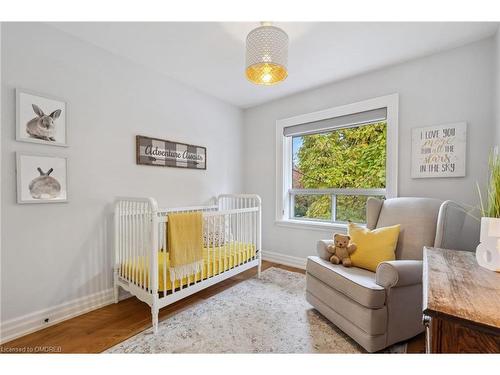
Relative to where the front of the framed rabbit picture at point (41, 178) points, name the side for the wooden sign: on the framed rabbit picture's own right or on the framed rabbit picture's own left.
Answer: on the framed rabbit picture's own left

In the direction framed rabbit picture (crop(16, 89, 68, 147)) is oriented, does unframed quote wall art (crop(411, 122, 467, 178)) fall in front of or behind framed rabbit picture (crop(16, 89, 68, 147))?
in front

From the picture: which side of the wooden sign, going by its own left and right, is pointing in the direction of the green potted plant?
front

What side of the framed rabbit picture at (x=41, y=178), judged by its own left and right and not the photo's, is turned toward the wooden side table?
front

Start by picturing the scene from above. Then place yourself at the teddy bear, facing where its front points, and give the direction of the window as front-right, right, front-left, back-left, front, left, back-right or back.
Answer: back

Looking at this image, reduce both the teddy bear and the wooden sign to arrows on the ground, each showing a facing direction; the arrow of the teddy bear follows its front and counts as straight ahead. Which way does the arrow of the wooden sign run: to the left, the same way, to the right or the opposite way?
to the left

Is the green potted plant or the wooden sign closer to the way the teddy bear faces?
the green potted plant

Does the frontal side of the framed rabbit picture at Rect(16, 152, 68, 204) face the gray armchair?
yes

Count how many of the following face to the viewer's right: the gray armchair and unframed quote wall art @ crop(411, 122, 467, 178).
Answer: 0

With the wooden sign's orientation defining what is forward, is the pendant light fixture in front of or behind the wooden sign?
in front

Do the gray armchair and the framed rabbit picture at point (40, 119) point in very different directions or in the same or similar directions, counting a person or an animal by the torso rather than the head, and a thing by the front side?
very different directions

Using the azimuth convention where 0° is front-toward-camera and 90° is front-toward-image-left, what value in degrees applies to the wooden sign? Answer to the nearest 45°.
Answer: approximately 315°

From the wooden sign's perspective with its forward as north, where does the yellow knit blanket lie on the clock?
The yellow knit blanket is roughly at 1 o'clock from the wooden sign.

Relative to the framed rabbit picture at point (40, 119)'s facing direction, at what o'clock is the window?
The window is roughly at 11 o'clock from the framed rabbit picture.

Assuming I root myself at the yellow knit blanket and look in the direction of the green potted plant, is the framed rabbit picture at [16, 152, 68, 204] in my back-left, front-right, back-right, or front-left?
back-right
